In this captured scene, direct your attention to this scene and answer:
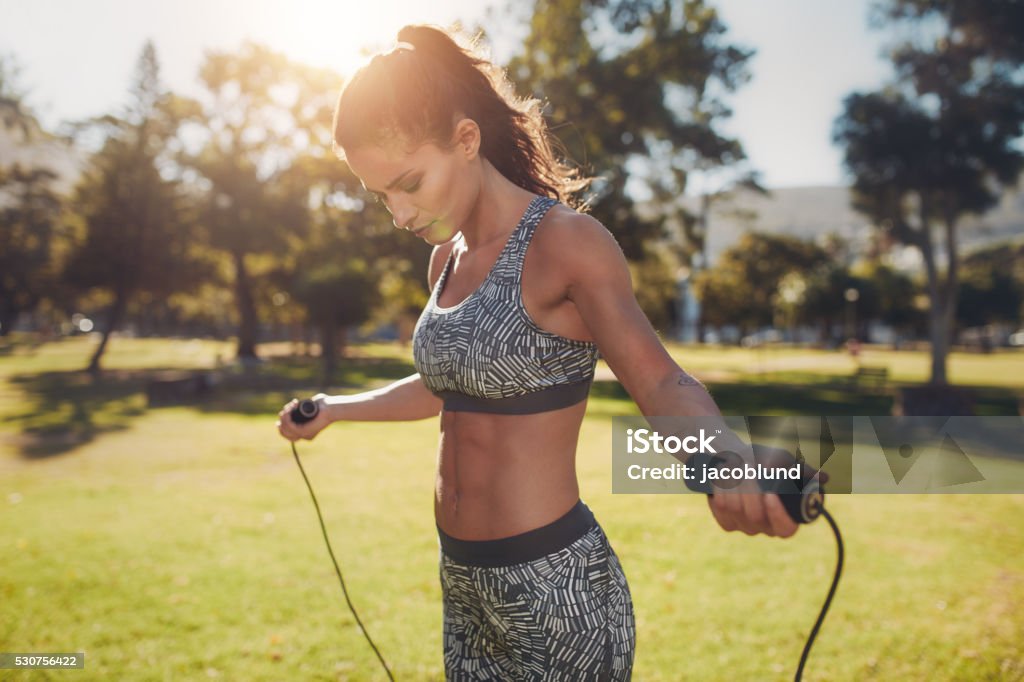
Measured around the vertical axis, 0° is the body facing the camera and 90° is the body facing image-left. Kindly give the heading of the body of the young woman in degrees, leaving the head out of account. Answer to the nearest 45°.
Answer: approximately 45°

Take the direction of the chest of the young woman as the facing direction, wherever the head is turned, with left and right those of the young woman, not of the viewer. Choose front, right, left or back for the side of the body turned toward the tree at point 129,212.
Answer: right
